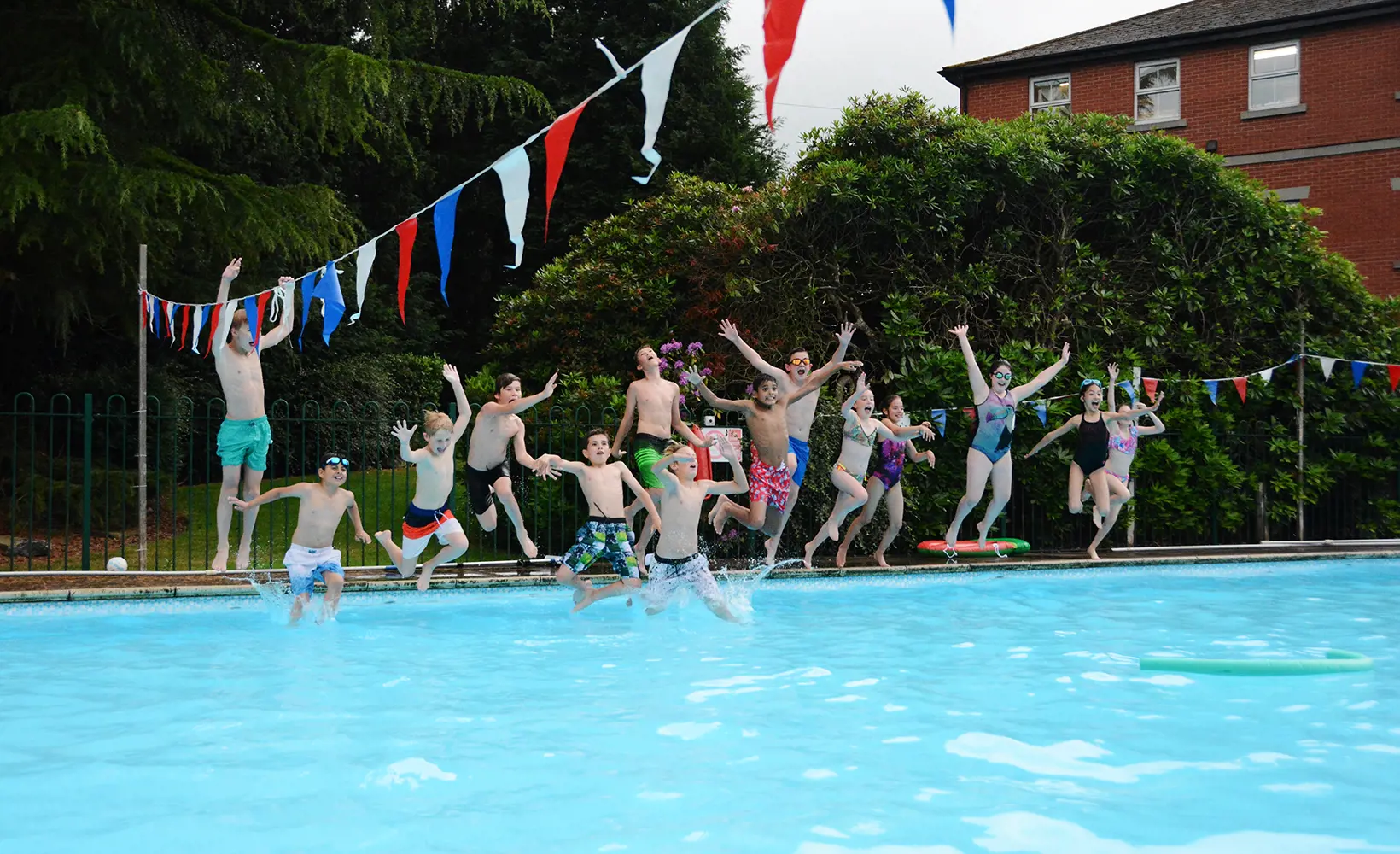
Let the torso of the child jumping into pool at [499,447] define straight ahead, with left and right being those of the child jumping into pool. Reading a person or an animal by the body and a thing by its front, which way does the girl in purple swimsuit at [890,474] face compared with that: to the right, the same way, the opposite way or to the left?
the same way

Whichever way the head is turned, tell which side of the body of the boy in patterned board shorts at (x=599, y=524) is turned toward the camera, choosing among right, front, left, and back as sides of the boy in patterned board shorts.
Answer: front

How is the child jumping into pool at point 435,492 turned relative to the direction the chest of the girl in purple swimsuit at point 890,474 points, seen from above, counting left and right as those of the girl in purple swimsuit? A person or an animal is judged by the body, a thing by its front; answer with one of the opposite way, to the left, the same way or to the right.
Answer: the same way

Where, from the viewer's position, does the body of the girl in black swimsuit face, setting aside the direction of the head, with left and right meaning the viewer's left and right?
facing the viewer

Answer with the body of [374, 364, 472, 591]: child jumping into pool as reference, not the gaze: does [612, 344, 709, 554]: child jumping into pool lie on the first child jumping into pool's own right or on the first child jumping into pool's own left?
on the first child jumping into pool's own left

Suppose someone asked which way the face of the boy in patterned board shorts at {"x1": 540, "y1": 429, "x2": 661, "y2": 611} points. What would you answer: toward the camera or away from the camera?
toward the camera

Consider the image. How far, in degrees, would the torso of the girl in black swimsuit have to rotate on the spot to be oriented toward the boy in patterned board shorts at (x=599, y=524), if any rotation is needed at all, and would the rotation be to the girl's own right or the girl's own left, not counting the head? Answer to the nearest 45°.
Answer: approximately 45° to the girl's own right

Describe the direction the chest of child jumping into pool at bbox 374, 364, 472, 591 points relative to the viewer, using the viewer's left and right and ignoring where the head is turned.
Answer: facing the viewer and to the right of the viewer

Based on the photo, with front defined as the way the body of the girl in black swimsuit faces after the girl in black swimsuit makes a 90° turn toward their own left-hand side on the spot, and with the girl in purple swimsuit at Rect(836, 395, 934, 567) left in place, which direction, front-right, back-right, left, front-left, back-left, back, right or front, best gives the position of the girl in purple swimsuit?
back-right

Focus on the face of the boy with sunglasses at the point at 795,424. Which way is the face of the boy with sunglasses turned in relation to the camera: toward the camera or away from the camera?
toward the camera

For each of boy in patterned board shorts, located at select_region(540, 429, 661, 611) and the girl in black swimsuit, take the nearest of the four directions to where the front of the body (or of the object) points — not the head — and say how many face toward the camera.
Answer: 2

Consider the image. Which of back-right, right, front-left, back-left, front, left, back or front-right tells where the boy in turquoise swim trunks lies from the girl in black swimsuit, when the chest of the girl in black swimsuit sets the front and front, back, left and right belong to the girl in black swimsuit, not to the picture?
front-right

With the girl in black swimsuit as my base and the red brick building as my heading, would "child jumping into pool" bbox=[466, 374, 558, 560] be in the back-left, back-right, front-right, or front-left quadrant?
back-left

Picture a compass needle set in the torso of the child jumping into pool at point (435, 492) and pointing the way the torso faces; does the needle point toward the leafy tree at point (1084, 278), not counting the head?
no

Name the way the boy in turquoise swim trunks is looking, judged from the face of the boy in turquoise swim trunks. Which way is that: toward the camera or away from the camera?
toward the camera

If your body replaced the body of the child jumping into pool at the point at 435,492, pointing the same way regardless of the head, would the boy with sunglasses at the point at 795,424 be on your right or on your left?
on your left

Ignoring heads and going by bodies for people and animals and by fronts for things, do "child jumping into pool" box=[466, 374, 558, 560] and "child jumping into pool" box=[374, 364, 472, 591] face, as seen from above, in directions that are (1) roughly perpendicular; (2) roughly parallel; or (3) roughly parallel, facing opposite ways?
roughly parallel
